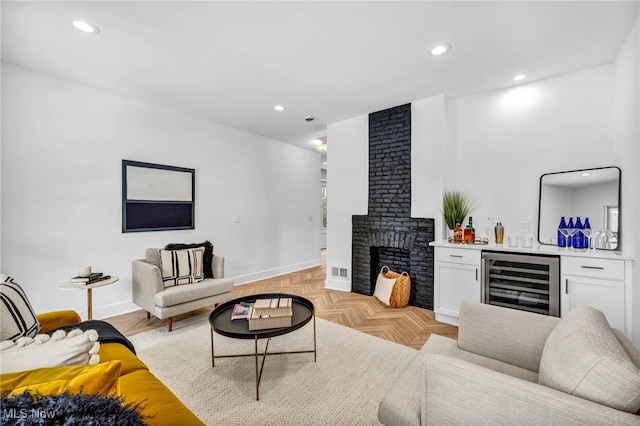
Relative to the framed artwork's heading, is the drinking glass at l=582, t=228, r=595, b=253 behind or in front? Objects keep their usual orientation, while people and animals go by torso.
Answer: in front

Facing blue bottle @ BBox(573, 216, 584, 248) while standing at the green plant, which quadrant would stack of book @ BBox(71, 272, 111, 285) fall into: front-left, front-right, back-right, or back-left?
back-right

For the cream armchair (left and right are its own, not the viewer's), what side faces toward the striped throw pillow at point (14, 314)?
right

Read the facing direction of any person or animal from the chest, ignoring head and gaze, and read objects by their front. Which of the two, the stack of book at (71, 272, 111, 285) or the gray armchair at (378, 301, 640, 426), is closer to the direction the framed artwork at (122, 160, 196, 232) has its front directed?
the gray armchair

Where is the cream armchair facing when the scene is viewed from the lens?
facing the viewer and to the right of the viewer

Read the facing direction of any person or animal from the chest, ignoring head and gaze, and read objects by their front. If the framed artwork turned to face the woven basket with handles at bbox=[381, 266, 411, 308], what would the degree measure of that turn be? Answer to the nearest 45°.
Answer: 0° — it already faces it

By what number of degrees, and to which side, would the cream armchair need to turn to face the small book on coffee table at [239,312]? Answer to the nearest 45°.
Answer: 0° — it already faces it

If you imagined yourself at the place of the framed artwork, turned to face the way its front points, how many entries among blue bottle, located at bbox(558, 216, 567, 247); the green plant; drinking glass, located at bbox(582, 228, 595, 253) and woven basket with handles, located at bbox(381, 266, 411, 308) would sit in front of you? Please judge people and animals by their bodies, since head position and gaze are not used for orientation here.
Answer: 4

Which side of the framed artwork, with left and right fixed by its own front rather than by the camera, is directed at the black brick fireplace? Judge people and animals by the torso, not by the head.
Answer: front

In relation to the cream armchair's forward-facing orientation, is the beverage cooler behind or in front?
in front

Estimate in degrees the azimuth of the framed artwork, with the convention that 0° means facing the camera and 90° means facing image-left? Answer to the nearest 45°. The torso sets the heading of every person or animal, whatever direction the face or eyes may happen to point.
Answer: approximately 315°

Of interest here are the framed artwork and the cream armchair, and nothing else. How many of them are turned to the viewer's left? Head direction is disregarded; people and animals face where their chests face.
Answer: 0

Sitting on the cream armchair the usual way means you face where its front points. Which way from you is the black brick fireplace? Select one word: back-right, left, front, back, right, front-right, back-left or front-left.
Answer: front-left
